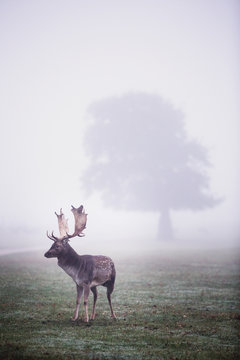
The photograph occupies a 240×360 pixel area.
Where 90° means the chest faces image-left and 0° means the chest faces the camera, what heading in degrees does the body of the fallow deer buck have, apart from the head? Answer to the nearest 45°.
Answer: approximately 45°
